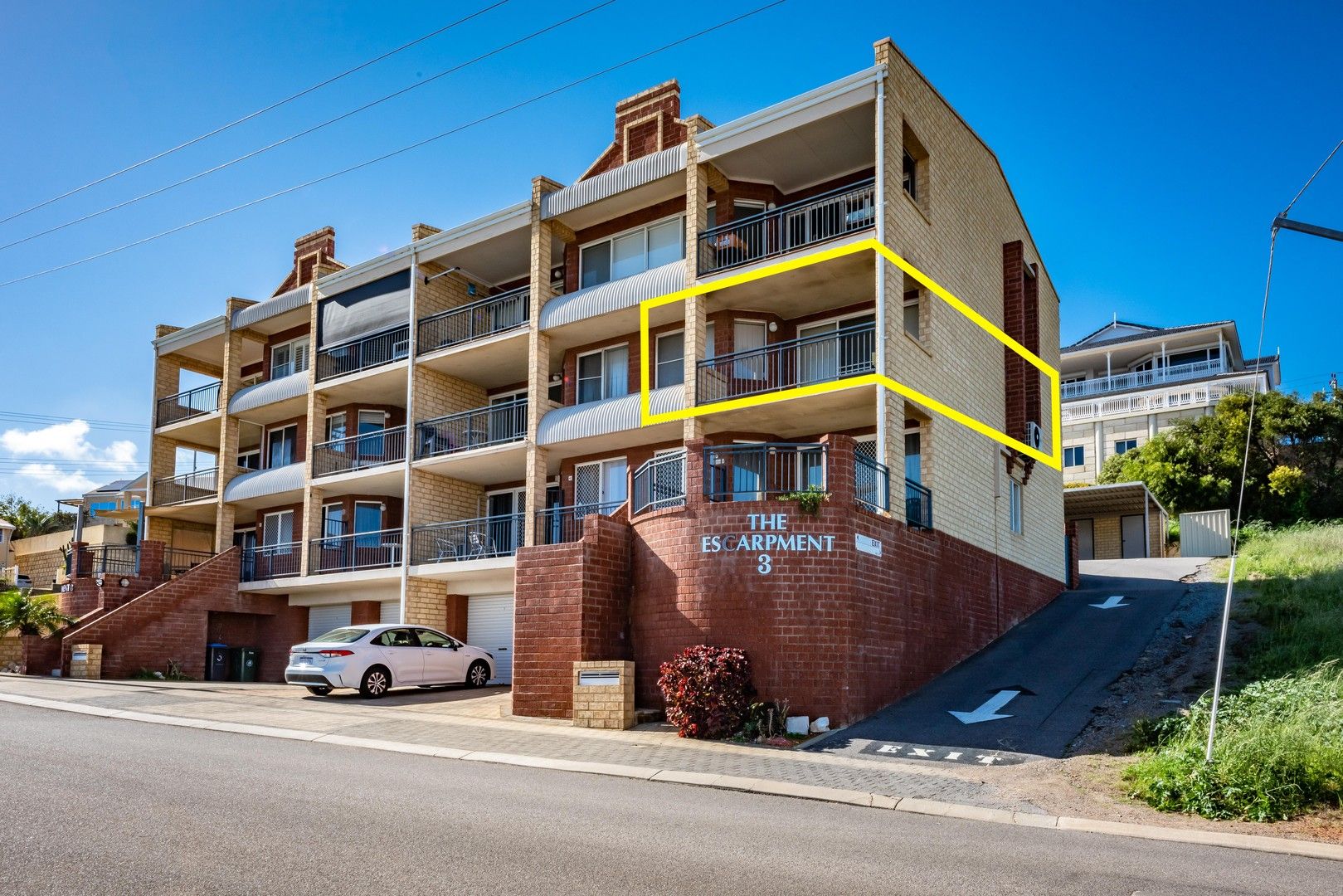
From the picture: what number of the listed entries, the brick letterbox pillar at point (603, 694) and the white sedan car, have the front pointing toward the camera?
1

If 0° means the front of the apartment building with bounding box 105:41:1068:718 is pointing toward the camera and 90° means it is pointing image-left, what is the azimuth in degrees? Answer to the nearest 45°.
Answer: approximately 45°

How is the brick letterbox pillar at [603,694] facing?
toward the camera

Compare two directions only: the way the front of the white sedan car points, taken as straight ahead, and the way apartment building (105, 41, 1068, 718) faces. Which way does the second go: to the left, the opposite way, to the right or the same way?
the opposite way

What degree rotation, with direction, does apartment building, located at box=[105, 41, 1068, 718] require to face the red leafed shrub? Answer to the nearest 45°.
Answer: approximately 45° to its left

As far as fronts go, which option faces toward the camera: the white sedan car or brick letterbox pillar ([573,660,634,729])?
the brick letterbox pillar

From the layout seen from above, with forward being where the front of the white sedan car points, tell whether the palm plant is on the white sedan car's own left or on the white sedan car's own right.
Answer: on the white sedan car's own left

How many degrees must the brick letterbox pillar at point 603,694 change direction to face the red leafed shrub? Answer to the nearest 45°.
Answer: approximately 45° to its left

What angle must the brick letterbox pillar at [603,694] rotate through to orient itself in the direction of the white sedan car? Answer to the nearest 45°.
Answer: approximately 135° to its right

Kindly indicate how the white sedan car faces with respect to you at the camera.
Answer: facing away from the viewer and to the right of the viewer

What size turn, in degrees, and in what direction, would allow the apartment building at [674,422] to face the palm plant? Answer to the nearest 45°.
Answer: approximately 45° to its right

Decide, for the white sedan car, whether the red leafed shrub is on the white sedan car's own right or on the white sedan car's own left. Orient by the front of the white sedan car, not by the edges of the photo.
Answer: on the white sedan car's own right
